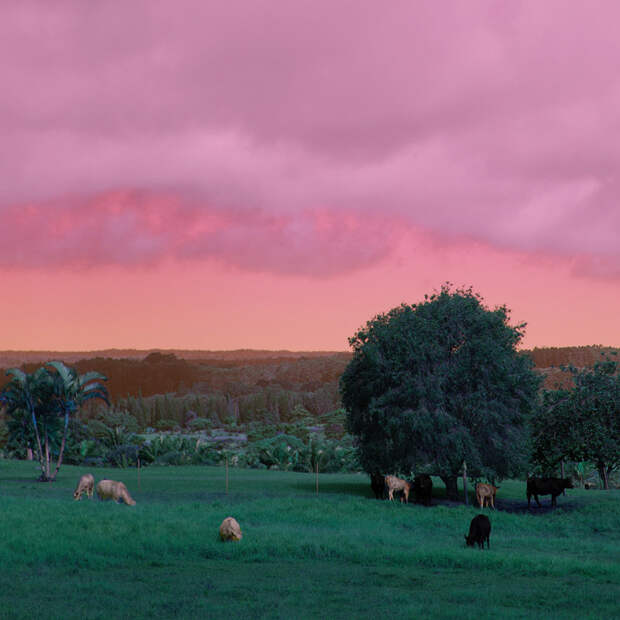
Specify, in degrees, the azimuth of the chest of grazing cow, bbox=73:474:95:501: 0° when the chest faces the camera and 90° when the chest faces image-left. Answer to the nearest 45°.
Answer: approximately 45°

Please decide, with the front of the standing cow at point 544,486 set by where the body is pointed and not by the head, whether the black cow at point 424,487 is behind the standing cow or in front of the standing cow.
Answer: behind

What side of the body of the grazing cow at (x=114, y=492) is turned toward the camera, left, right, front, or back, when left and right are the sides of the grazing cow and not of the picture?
right

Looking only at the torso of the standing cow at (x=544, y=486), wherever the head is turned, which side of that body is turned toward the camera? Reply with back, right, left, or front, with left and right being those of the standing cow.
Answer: right

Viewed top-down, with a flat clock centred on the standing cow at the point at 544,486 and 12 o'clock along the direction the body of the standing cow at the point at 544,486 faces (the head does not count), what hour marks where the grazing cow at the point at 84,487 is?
the grazing cow at the point at 84,487 is roughly at 5 o'clock from the standing cow at the point at 544,486.

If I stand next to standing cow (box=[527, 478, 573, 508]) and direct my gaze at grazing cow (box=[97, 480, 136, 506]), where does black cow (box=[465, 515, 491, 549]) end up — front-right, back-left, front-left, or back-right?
front-left

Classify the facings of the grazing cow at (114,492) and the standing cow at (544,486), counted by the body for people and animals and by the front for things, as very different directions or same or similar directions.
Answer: same or similar directions

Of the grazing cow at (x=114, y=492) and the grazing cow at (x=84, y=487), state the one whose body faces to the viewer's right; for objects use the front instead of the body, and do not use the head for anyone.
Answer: the grazing cow at (x=114, y=492)

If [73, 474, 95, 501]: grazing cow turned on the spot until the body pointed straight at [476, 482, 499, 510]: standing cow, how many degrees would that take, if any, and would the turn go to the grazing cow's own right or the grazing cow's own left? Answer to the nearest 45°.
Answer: approximately 135° to the grazing cow's own left

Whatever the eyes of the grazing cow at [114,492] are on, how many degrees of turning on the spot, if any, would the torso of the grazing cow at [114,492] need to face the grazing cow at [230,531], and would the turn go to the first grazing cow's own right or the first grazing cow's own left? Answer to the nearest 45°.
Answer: approximately 90° to the first grazing cow's own right

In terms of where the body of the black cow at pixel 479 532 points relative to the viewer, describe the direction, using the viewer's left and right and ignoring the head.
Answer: facing the viewer and to the left of the viewer

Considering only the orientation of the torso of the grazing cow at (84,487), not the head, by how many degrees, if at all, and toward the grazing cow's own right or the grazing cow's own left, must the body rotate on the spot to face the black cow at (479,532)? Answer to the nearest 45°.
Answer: approximately 90° to the grazing cow's own left

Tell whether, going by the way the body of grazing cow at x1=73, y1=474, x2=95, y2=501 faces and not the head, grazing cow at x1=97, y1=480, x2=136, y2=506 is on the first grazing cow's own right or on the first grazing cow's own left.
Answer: on the first grazing cow's own left

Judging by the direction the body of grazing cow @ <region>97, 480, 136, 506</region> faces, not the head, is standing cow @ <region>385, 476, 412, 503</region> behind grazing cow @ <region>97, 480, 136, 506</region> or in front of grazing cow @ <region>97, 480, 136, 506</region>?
in front
